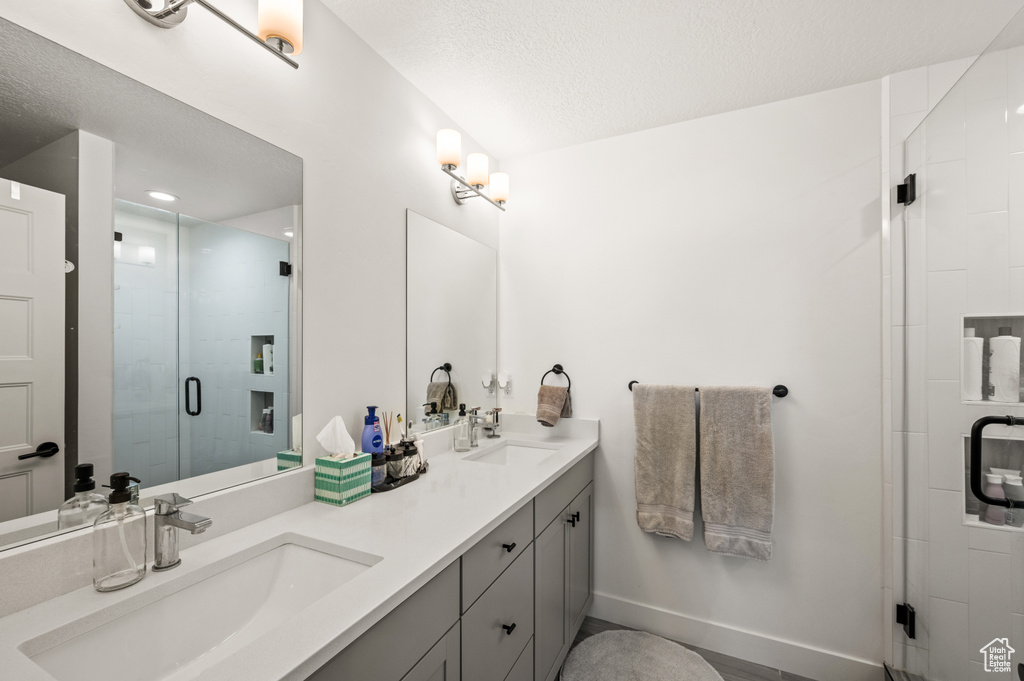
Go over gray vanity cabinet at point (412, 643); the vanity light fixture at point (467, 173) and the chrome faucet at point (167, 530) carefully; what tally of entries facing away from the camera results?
0

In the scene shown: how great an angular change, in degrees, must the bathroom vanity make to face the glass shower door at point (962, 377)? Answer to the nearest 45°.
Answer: approximately 45° to its left

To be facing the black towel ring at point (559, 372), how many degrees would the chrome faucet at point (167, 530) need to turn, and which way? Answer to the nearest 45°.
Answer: approximately 45° to its left

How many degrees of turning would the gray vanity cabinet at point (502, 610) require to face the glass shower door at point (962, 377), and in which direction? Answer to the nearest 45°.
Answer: approximately 45° to its left

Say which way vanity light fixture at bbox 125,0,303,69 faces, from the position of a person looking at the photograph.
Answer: facing the viewer and to the right of the viewer

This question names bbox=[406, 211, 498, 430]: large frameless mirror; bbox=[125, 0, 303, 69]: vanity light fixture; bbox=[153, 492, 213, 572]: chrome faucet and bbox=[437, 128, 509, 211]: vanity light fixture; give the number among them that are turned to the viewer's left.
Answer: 0

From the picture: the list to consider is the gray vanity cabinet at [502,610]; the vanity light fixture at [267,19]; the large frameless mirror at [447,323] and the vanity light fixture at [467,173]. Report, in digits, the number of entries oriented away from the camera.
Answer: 0

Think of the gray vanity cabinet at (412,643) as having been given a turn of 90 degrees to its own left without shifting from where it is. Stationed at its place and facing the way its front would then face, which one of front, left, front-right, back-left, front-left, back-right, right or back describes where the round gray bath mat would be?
front

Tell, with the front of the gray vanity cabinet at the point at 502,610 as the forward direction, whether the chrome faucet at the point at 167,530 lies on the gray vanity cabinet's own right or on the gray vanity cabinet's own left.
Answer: on the gray vanity cabinet's own right
